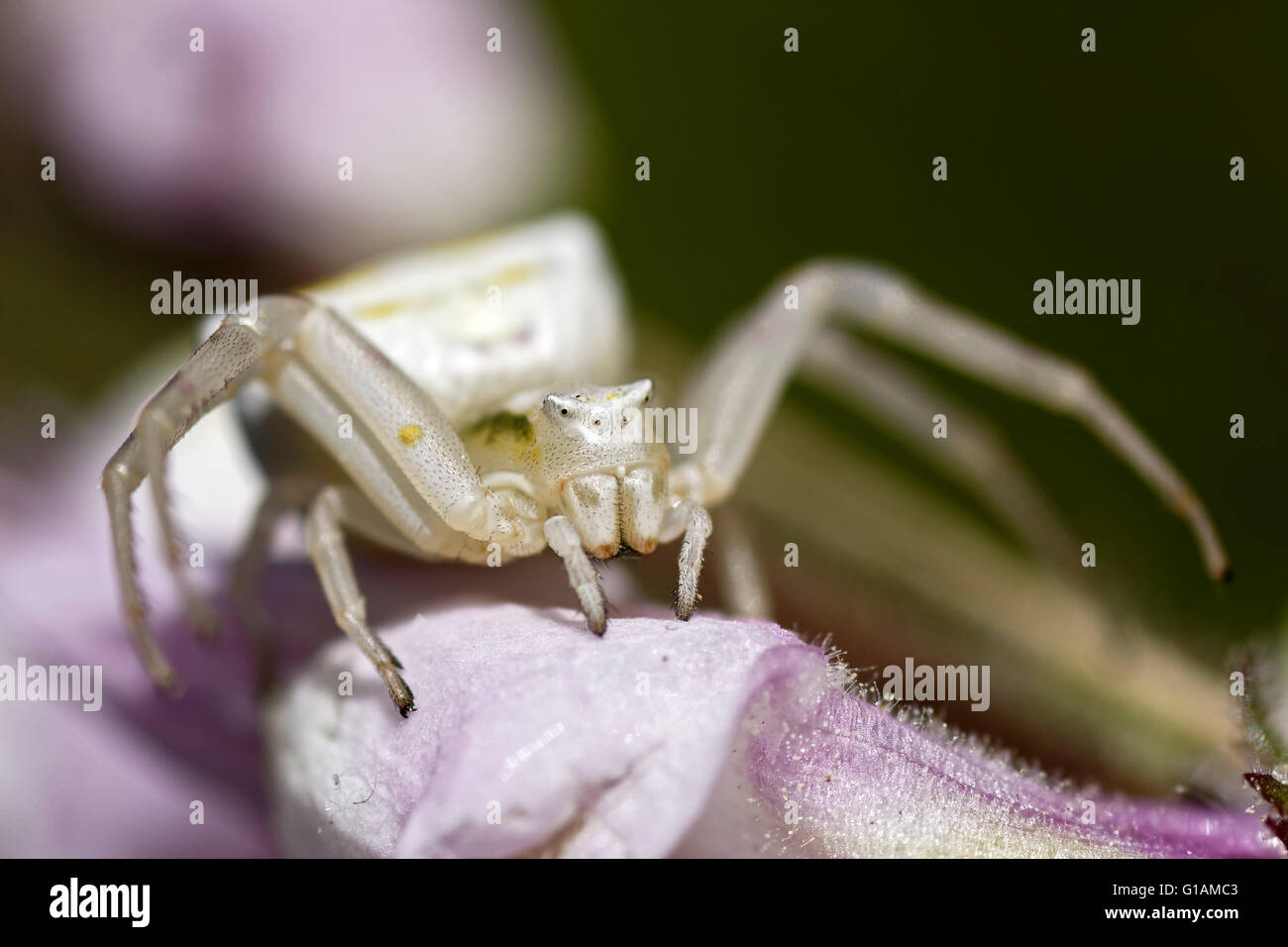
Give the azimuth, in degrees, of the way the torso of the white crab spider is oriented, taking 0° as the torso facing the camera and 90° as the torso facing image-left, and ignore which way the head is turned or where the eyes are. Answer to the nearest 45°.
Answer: approximately 315°
